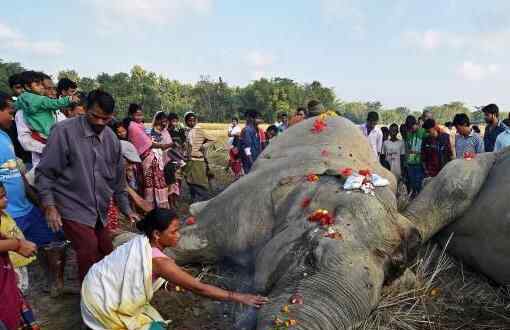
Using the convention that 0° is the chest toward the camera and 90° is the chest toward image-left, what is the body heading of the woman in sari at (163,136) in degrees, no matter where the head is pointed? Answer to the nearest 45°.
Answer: approximately 315°

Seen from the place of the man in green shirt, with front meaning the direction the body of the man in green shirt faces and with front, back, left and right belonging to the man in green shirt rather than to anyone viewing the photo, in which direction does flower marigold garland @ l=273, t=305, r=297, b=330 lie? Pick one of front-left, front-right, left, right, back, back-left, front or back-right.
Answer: front

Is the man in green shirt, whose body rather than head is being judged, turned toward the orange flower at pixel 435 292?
yes

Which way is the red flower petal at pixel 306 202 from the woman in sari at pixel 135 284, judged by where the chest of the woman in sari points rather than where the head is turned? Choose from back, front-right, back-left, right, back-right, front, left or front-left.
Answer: front-left

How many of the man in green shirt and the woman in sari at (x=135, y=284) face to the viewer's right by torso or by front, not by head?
1

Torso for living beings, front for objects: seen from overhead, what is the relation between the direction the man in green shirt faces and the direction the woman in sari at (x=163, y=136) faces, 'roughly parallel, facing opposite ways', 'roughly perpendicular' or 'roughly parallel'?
roughly perpendicular

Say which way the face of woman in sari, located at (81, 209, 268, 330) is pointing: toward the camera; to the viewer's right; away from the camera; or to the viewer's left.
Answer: to the viewer's right

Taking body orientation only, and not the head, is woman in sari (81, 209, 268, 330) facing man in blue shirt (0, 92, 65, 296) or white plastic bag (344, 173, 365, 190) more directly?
the white plastic bag

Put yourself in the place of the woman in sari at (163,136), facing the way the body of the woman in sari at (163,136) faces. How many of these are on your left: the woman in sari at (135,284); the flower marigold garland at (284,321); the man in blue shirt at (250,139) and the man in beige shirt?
2

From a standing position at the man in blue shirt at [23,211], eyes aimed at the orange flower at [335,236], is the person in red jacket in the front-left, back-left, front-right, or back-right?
front-left

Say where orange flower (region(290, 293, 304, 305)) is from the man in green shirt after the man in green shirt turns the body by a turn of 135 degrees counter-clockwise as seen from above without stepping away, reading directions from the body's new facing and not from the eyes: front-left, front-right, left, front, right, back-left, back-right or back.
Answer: back-right

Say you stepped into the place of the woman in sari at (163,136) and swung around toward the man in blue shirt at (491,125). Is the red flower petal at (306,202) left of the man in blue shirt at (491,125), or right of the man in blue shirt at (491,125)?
right

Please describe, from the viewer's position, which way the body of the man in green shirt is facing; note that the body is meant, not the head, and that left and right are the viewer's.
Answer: facing the viewer

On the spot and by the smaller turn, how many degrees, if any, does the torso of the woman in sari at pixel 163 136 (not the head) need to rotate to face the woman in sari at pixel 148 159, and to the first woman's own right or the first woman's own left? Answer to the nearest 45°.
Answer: approximately 45° to the first woman's own right

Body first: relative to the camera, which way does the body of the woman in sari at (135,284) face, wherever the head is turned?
to the viewer's right

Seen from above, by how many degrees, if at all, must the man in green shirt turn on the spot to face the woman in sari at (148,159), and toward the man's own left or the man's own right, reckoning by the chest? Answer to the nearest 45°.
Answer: approximately 45° to the man's own right

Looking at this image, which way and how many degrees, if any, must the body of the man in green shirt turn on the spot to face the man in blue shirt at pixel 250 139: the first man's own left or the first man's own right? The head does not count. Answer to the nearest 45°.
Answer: approximately 90° to the first man's own right

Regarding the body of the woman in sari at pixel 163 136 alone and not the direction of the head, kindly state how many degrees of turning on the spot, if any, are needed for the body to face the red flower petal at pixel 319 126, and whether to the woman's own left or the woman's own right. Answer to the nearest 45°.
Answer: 0° — they already face it
